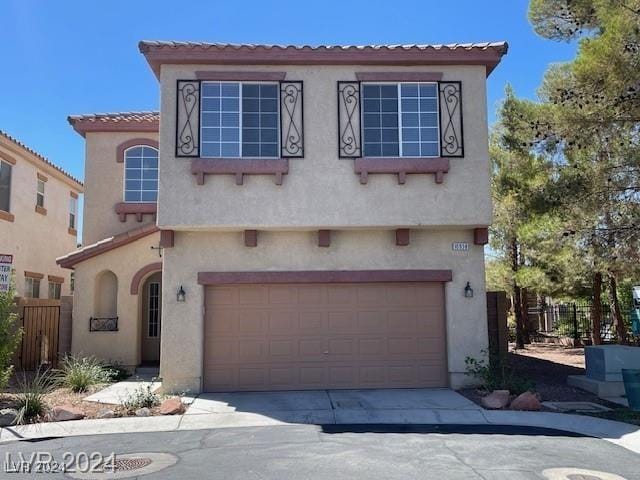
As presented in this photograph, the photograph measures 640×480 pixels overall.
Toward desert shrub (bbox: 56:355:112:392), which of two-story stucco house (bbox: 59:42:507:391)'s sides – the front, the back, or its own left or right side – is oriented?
right

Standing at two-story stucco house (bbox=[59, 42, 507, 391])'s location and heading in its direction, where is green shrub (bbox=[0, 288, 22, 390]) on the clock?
The green shrub is roughly at 3 o'clock from the two-story stucco house.

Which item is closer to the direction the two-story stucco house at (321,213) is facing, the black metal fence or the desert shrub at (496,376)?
the desert shrub

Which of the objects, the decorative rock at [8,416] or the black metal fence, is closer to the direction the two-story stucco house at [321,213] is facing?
the decorative rock

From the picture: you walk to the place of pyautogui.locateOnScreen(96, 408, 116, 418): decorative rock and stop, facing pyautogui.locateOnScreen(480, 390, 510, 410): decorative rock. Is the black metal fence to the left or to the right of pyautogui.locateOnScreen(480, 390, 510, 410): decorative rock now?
left

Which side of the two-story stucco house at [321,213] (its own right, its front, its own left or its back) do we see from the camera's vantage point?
front

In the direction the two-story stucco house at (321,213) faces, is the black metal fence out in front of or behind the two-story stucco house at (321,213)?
behind

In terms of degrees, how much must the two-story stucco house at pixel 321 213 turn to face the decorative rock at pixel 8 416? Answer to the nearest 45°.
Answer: approximately 90° to its right

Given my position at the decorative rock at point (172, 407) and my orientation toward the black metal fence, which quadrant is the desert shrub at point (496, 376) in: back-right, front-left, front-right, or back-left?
front-right

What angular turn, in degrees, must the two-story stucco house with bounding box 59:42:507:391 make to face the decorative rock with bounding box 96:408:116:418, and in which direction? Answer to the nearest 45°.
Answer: approximately 90° to its right
